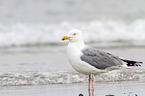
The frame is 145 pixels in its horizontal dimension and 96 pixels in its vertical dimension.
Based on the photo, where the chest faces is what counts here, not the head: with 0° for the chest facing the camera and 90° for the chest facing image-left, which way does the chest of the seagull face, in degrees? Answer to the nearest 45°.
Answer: approximately 90°
